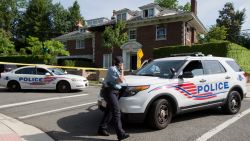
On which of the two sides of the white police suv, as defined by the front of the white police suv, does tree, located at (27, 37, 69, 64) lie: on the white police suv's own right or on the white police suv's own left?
on the white police suv's own right

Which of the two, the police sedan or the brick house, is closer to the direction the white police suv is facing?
the police sedan

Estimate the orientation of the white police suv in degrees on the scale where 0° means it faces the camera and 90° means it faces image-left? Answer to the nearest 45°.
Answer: approximately 45°

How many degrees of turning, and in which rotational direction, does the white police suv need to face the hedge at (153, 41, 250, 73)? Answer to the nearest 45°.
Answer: approximately 135° to its right

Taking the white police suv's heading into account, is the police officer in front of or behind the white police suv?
in front

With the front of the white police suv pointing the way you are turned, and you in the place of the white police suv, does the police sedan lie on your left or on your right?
on your right

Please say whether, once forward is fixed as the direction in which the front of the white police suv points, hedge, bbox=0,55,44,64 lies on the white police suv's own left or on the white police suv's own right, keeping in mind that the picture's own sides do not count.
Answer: on the white police suv's own right

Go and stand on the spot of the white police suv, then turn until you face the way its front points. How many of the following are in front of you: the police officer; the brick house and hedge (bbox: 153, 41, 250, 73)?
1

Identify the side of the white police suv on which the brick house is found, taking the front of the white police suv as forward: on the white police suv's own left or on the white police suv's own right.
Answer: on the white police suv's own right
